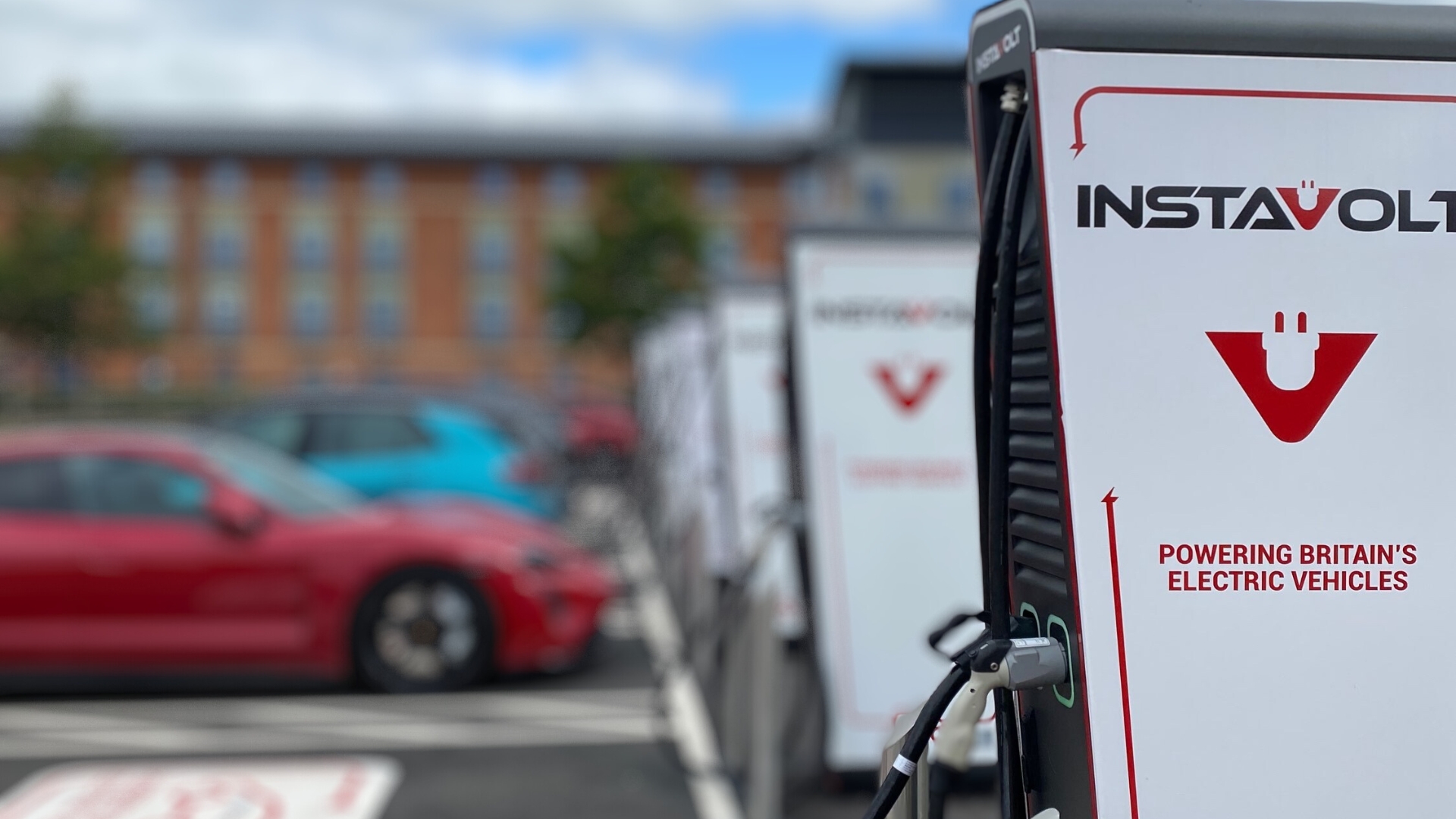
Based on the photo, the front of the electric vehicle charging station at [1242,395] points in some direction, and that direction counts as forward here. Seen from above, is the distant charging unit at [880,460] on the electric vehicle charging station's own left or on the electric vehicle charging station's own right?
on the electric vehicle charging station's own right

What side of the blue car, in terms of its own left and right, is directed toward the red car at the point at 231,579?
left

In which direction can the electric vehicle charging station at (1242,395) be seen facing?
to the viewer's left

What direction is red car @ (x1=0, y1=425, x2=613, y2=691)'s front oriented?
to the viewer's right

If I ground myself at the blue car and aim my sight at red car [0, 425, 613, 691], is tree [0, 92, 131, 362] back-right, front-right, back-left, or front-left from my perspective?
back-right
